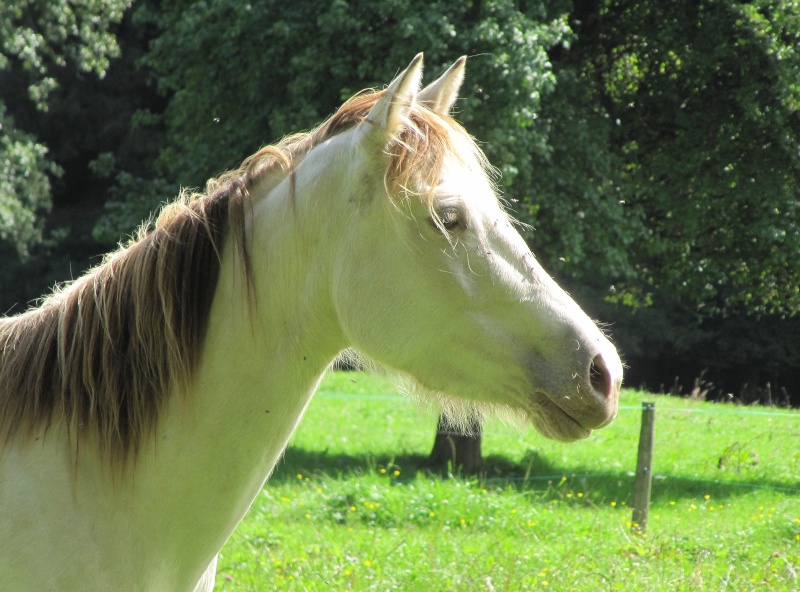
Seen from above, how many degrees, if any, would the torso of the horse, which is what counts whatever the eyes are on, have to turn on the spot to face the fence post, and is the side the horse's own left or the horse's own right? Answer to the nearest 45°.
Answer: approximately 45° to the horse's own left

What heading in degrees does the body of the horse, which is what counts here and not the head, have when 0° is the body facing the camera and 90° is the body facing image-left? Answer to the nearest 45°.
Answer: approximately 270°

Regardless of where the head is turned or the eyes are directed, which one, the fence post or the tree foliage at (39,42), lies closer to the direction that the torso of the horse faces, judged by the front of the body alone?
the fence post

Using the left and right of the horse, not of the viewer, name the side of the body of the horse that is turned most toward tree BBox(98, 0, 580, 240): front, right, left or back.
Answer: left
